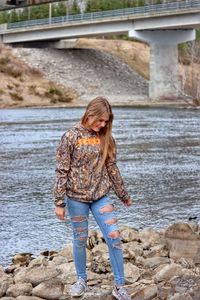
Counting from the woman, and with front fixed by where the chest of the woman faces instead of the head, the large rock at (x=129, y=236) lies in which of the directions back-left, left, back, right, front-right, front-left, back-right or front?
back

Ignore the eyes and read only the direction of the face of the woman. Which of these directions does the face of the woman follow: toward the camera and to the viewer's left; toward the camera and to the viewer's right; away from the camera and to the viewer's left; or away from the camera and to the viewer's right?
toward the camera and to the viewer's right

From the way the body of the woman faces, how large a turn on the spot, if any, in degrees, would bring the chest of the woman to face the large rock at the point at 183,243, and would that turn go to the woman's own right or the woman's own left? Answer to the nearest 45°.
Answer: approximately 135° to the woman's own left

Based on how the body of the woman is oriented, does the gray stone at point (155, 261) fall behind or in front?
behind

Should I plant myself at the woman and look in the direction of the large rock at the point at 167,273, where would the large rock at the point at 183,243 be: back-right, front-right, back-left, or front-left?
front-left

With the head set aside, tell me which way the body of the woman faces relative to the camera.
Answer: toward the camera

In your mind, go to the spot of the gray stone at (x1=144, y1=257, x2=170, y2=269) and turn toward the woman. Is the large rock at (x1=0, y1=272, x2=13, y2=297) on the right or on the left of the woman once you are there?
right
